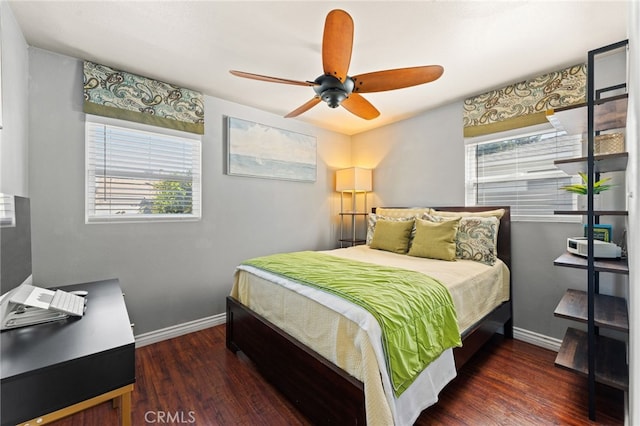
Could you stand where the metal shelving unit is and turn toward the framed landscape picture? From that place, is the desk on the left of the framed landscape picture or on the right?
left

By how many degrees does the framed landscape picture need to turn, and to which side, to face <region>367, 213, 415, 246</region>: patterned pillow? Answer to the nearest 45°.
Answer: approximately 45° to its left

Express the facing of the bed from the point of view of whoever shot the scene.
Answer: facing the viewer and to the left of the viewer

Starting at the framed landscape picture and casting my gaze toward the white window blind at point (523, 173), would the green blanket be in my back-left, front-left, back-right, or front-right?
front-right

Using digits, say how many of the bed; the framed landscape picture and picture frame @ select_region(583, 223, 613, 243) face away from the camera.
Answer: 0

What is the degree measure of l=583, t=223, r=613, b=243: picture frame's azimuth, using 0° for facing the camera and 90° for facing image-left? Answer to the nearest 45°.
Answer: approximately 45°

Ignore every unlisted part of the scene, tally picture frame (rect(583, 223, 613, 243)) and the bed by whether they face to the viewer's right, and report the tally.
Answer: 0

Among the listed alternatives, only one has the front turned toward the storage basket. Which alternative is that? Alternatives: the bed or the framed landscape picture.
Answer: the framed landscape picture

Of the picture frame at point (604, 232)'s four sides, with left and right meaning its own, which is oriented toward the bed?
front

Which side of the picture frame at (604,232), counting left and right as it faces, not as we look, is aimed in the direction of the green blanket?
front

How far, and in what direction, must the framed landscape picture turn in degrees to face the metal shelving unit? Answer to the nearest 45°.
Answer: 0° — it already faces it

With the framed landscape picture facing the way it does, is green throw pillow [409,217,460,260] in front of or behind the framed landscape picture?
in front

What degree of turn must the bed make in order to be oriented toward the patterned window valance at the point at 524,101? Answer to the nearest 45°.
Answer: approximately 180°

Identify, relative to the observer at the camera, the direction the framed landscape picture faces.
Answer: facing the viewer and to the right of the viewer

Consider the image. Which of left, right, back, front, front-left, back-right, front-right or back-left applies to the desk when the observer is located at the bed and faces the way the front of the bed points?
front
